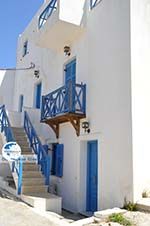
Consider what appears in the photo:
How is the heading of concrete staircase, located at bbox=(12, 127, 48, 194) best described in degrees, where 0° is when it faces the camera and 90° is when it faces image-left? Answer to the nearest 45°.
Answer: approximately 0°

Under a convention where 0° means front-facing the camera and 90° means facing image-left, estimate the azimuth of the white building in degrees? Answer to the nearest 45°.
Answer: approximately 45°
